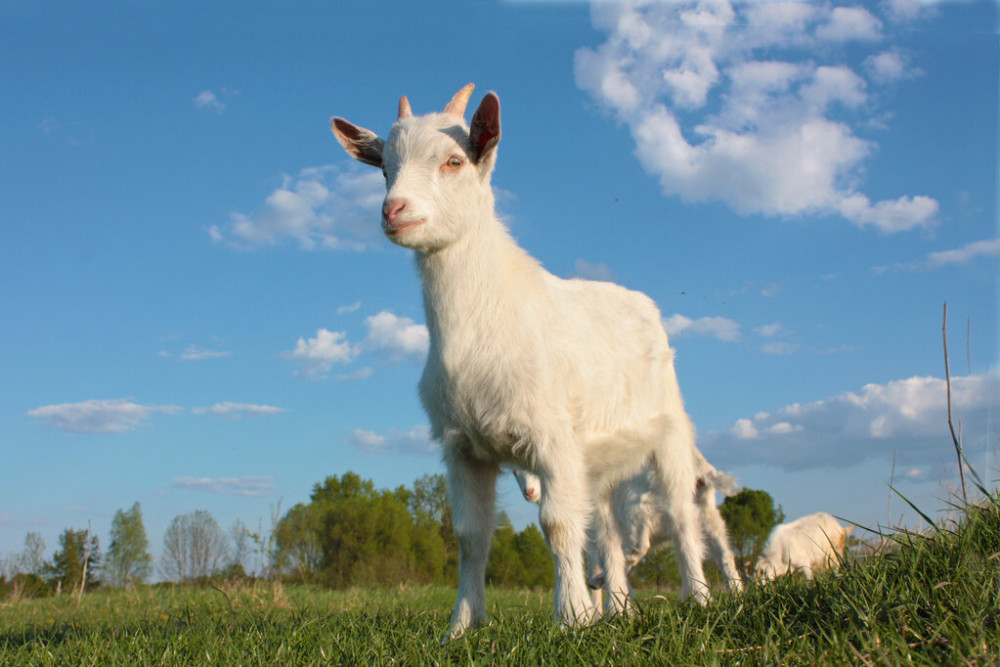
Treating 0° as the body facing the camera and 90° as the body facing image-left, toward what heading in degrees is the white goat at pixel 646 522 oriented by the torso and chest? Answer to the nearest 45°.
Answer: approximately 90°

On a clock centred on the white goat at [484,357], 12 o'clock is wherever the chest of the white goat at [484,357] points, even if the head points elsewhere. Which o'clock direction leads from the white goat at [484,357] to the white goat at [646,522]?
the white goat at [646,522] is roughly at 5 o'clock from the white goat at [484,357].

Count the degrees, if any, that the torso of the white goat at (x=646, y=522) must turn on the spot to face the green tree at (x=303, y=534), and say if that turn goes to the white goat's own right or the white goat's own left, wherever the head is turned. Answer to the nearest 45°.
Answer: approximately 45° to the white goat's own right

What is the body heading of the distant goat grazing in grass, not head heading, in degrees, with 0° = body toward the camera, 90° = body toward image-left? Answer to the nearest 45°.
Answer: approximately 90°

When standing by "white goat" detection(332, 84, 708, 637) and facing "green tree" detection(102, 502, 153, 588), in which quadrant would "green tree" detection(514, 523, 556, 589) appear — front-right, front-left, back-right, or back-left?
front-right

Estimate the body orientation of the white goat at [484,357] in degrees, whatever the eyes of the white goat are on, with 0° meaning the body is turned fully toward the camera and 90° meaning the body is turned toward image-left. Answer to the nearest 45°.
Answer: approximately 45°

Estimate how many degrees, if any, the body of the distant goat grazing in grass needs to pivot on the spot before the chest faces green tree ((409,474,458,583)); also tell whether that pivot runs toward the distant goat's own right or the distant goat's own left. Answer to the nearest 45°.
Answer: approximately 45° to the distant goat's own right

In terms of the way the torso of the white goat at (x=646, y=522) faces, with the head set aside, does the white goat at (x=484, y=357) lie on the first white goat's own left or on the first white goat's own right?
on the first white goat's own left

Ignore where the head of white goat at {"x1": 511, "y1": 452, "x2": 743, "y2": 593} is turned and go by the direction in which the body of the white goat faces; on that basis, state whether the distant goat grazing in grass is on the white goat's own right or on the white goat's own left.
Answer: on the white goat's own right

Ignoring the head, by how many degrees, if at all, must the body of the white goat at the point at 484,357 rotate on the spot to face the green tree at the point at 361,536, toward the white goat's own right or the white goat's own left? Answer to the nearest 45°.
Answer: approximately 135° to the white goat's own right

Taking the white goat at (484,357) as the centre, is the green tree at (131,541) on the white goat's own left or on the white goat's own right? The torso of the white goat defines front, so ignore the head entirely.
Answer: on the white goat's own right

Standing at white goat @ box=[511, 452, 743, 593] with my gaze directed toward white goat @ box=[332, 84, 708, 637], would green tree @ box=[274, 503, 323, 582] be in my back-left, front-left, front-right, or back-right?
back-right

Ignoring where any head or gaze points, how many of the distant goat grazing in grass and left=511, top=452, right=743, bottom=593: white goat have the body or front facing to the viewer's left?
2

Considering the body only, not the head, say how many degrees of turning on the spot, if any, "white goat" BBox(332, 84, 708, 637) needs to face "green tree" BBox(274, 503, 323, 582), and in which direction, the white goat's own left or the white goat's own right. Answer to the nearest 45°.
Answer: approximately 135° to the white goat's own right
